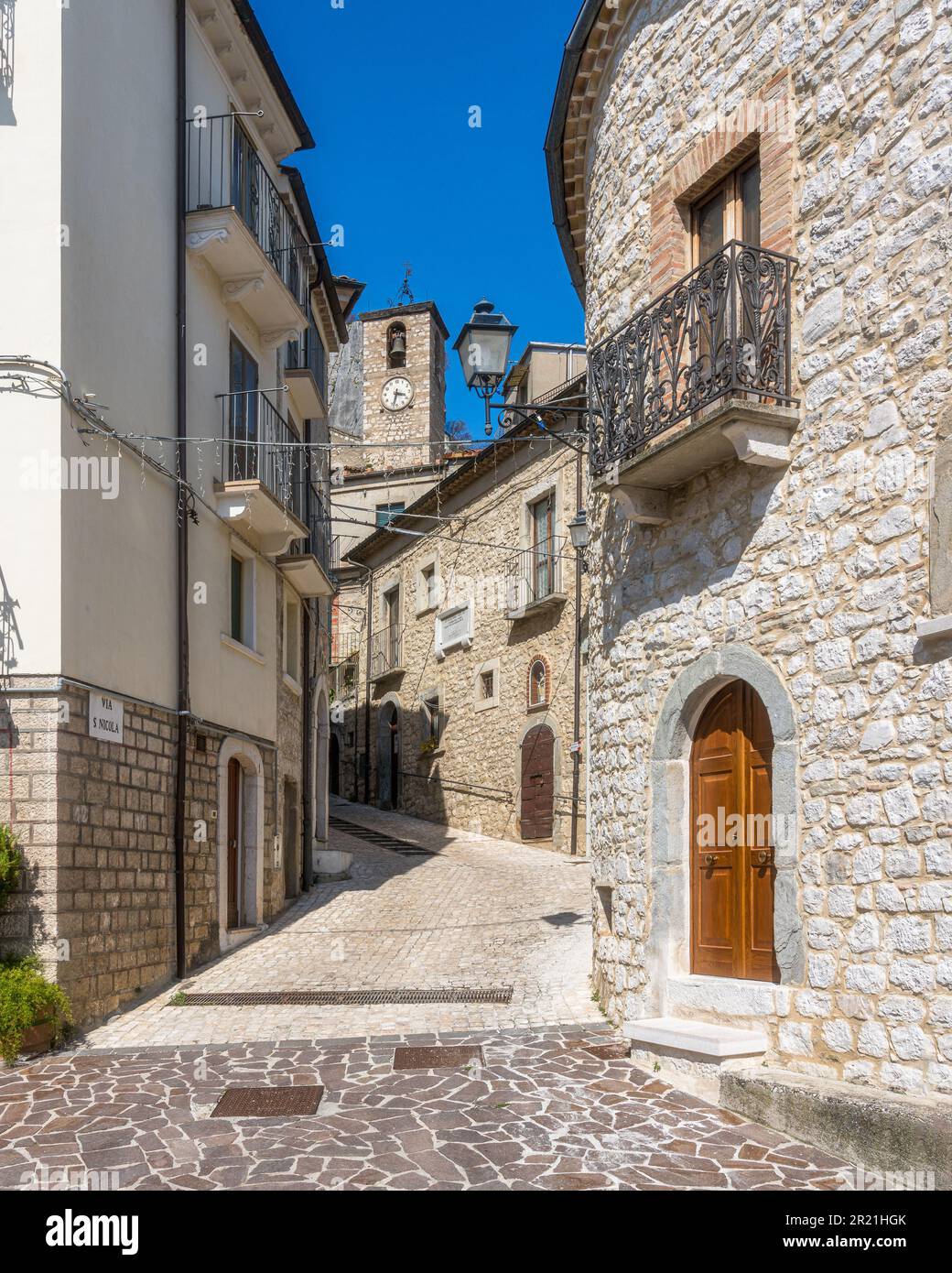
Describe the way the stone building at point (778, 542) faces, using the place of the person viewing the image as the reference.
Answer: facing the viewer and to the left of the viewer

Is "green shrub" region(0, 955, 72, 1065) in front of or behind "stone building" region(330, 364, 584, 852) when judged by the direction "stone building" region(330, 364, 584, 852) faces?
in front

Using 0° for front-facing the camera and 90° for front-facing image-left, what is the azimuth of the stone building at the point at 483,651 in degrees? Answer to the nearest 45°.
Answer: approximately 45°

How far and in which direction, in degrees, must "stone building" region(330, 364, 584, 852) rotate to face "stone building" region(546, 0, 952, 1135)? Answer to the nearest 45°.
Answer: approximately 45° to its left

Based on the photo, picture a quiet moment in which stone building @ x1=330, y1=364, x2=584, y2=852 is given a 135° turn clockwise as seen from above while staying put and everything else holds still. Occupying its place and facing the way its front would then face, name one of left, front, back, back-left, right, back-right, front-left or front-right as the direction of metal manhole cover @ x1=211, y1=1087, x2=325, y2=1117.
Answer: back

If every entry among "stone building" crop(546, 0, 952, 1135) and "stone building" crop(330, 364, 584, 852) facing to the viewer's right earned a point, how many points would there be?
0

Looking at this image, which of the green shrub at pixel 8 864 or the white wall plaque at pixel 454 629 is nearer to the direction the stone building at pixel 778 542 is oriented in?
the green shrub

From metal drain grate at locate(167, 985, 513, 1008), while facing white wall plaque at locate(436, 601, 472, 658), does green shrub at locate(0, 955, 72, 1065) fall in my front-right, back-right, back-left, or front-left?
back-left

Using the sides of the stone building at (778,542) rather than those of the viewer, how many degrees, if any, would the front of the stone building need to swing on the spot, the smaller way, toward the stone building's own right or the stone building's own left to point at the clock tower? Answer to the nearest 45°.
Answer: approximately 135° to the stone building's own right

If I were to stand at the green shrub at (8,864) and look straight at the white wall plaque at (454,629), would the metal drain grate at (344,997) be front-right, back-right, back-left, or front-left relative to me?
front-right
